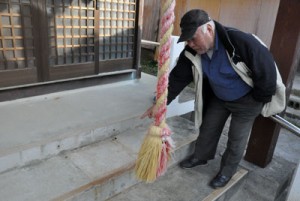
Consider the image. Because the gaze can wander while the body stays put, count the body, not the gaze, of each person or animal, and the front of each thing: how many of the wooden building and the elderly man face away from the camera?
0

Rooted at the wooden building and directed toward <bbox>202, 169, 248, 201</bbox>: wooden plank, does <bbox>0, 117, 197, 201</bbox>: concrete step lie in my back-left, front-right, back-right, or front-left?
front-right

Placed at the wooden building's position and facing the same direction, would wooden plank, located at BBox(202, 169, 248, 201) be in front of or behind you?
in front

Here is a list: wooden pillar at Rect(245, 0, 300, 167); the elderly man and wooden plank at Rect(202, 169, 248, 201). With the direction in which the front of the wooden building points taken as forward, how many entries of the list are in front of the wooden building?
3

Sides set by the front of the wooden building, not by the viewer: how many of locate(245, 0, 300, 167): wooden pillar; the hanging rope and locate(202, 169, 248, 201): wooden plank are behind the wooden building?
0

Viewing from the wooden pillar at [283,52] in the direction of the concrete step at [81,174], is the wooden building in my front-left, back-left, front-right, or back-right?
front-right

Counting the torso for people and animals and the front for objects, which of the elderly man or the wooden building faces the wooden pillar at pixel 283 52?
the wooden building

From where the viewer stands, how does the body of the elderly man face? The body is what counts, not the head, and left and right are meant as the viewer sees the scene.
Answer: facing the viewer and to the left of the viewer

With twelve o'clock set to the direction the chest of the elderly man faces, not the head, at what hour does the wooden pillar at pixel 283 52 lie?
The wooden pillar is roughly at 6 o'clock from the elderly man.

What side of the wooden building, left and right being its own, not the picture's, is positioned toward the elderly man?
front

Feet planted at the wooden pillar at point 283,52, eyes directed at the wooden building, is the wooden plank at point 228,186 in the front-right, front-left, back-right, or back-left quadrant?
front-left

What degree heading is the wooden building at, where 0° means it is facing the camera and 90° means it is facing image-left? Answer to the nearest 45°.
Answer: approximately 315°

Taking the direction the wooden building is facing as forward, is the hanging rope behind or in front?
in front

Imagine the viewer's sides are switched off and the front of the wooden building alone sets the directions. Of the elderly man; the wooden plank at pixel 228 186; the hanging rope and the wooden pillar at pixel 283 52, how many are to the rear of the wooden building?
0

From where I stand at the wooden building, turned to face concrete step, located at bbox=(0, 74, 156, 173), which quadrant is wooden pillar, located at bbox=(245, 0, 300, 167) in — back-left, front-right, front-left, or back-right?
front-left

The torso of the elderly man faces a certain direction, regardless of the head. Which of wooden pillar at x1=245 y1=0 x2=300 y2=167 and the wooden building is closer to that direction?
the wooden building

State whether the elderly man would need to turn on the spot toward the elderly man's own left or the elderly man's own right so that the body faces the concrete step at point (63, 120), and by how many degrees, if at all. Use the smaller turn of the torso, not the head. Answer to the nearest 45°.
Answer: approximately 45° to the elderly man's own right

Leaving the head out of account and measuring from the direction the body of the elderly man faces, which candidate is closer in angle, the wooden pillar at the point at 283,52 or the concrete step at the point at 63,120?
the concrete step
